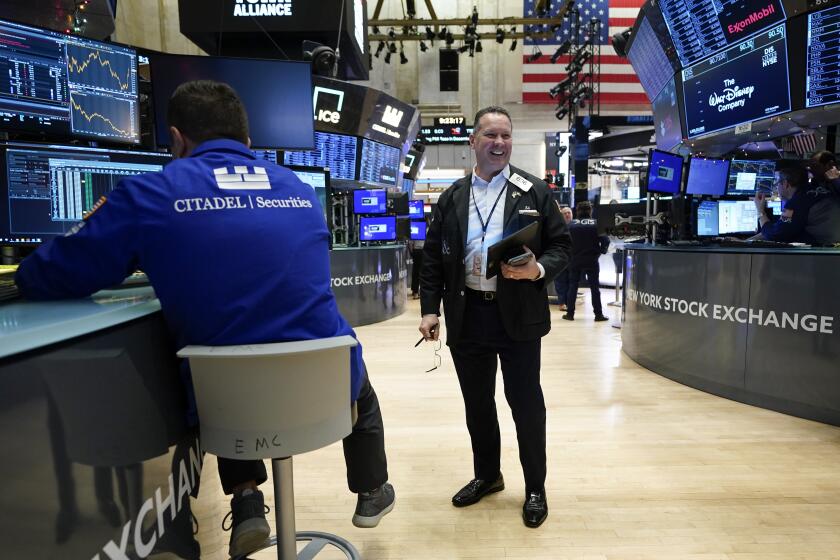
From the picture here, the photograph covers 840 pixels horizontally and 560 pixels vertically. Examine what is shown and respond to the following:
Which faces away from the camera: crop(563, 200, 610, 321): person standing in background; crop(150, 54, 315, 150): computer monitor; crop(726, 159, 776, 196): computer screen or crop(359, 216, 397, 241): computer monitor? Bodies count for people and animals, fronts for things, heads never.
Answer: the person standing in background

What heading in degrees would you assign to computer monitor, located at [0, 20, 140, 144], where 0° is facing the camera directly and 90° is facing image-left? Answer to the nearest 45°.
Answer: approximately 315°

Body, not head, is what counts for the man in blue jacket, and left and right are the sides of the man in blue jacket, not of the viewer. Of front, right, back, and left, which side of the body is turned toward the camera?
back

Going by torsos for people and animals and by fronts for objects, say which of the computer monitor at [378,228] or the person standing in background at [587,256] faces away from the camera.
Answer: the person standing in background

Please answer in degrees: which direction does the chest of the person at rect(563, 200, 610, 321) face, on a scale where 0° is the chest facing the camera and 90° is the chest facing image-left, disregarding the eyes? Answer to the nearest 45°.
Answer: approximately 180°

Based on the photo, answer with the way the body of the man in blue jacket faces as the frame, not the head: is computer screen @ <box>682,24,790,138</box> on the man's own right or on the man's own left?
on the man's own right
